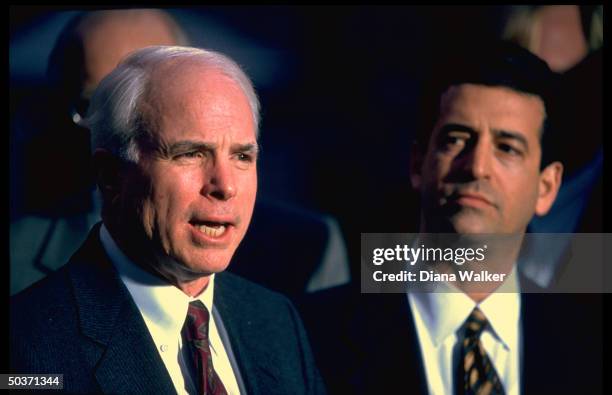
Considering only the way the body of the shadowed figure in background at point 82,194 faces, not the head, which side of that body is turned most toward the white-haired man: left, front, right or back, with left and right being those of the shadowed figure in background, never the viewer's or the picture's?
front

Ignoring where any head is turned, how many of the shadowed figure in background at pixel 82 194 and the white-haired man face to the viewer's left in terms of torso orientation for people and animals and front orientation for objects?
0

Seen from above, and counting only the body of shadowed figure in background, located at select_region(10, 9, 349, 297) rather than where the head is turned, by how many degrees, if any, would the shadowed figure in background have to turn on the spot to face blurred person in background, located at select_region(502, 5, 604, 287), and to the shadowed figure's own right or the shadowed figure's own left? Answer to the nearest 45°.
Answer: approximately 45° to the shadowed figure's own left

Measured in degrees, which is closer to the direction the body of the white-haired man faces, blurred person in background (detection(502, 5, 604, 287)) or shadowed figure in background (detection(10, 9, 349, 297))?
the blurred person in background

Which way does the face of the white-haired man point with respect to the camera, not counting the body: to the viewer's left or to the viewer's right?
to the viewer's right

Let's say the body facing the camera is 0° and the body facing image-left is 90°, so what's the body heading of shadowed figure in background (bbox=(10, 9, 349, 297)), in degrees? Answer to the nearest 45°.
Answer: approximately 315°

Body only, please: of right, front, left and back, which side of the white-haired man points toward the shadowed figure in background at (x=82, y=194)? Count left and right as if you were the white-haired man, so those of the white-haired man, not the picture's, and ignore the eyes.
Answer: back
